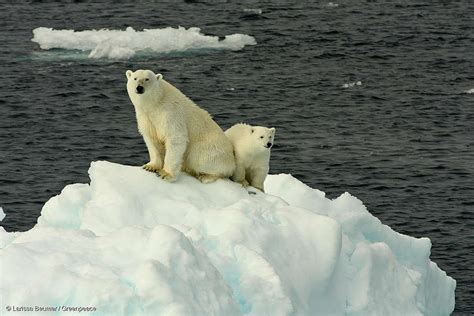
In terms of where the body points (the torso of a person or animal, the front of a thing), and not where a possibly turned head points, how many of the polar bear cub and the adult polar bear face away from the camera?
0

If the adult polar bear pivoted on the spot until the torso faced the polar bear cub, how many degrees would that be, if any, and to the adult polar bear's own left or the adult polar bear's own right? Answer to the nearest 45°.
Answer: approximately 135° to the adult polar bear's own left

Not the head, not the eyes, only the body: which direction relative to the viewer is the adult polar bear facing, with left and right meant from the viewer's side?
facing the viewer and to the left of the viewer
